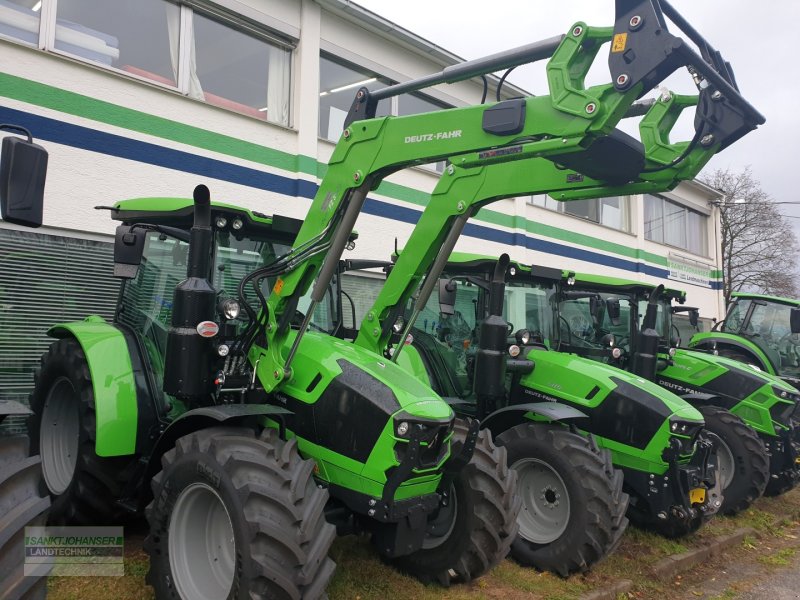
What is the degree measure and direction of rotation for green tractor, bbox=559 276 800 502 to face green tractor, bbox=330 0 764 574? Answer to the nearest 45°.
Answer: approximately 45° to its right

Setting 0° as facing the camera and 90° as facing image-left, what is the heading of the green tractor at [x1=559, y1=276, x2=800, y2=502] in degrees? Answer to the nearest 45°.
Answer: approximately 315°

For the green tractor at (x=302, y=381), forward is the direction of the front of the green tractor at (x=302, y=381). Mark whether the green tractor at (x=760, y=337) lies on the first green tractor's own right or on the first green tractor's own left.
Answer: on the first green tractor's own left

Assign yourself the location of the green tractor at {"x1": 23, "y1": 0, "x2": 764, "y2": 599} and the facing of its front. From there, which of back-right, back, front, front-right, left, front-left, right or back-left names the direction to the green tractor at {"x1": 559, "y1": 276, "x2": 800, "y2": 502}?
left

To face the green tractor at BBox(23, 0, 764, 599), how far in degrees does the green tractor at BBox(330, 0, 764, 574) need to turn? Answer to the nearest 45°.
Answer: approximately 90° to its right

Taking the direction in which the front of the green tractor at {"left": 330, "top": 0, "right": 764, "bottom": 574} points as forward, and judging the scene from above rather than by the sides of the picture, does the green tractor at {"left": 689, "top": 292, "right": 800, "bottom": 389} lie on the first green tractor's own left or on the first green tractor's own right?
on the first green tractor's own left

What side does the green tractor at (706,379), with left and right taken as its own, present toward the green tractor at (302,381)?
right

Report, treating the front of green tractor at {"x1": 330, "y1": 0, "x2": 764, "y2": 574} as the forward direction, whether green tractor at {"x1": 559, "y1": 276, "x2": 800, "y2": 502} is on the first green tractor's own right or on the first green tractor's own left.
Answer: on the first green tractor's own left

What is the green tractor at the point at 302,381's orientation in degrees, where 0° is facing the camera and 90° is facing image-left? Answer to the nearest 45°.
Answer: approximately 315°

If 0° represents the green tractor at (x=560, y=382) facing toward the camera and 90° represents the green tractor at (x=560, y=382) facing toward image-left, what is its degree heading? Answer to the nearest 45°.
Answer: approximately 315°

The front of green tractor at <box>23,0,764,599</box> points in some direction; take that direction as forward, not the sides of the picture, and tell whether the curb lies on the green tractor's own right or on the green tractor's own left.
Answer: on the green tractor's own left

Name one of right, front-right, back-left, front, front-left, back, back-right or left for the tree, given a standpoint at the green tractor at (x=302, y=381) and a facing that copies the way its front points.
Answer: left
